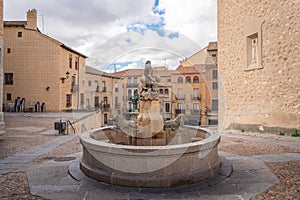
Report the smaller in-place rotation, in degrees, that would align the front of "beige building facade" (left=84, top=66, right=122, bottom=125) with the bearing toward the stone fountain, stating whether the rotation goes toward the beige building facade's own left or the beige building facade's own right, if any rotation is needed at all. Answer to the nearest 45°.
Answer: approximately 45° to the beige building facade's own right

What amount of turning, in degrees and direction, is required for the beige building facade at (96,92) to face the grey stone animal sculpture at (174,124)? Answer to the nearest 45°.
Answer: approximately 45° to its right

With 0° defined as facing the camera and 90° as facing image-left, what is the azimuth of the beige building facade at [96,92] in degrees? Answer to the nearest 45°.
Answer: approximately 315°

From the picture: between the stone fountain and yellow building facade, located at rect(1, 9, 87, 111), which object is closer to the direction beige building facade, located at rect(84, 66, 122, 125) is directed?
the stone fountain
